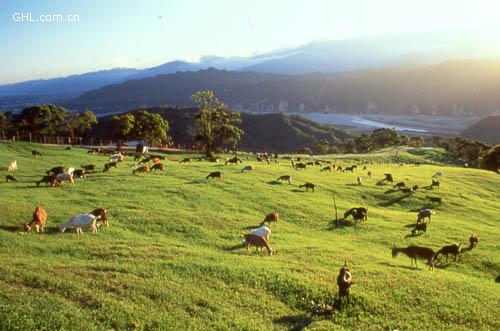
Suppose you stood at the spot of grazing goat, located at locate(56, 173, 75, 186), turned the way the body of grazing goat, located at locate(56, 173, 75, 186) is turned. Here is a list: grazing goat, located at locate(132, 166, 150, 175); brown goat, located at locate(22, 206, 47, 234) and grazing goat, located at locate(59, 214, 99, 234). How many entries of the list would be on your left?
2

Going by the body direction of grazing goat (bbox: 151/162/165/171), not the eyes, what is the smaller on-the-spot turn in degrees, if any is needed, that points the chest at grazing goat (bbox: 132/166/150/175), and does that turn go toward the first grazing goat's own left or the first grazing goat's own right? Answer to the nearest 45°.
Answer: approximately 45° to the first grazing goat's own left

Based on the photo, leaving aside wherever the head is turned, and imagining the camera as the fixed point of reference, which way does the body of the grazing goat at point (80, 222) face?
to the viewer's left

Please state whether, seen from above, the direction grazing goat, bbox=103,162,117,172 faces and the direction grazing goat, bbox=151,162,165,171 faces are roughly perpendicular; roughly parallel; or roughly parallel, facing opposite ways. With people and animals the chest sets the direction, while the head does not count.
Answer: roughly parallel

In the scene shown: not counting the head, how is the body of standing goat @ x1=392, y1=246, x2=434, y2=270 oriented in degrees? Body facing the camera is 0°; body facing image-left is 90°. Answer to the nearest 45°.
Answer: approximately 90°

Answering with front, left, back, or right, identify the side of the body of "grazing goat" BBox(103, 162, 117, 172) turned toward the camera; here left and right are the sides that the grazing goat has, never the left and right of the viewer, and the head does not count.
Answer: left

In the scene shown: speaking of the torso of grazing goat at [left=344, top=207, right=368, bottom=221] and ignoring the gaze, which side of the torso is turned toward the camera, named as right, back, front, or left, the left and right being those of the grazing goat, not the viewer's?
left

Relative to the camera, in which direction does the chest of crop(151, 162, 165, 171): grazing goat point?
to the viewer's left

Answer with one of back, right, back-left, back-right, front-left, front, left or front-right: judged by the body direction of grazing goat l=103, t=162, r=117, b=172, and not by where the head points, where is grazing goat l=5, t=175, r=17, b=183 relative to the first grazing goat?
front-left

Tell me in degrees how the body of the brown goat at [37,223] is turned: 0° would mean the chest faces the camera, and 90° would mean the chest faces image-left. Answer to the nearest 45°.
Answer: approximately 45°

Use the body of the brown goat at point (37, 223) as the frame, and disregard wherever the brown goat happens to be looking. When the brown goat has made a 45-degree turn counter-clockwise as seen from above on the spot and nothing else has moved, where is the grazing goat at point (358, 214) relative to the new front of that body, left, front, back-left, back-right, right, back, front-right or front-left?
left

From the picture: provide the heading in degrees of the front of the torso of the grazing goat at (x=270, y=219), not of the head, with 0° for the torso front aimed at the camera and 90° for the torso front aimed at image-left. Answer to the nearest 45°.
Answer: approximately 90°
